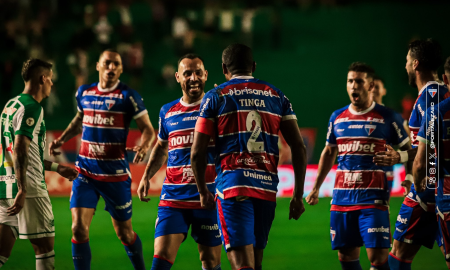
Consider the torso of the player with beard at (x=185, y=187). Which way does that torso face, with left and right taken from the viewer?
facing the viewer

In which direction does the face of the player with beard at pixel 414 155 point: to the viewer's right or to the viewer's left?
to the viewer's left

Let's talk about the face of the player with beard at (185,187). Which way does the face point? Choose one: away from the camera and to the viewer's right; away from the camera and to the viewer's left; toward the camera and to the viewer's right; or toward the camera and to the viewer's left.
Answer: toward the camera and to the viewer's right

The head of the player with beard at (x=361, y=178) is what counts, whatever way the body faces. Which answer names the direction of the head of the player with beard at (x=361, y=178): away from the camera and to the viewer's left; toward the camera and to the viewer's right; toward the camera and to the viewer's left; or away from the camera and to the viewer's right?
toward the camera and to the viewer's left

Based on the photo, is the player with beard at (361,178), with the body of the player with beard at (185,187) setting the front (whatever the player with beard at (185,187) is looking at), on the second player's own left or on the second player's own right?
on the second player's own left

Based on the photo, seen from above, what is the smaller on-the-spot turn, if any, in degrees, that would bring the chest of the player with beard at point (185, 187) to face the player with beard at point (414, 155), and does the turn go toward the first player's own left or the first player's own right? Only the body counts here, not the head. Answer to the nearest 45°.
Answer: approximately 90° to the first player's own left
